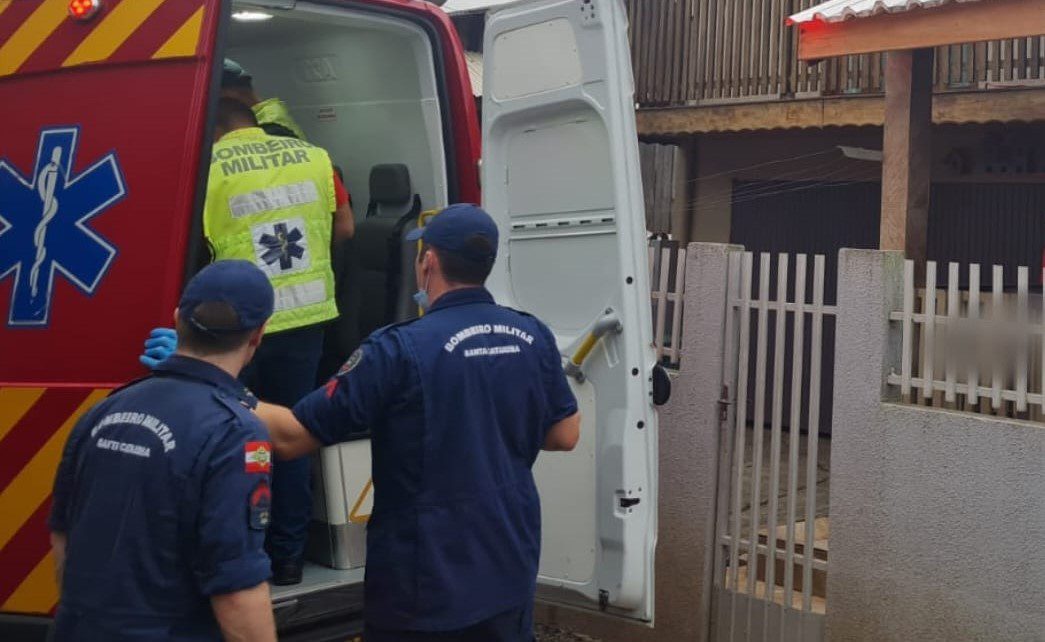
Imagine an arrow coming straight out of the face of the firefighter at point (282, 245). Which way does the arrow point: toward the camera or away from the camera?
away from the camera

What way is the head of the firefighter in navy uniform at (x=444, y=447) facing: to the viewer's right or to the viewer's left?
to the viewer's left

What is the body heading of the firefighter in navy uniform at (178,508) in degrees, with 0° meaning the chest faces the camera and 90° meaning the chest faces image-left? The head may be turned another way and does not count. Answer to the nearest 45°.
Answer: approximately 225°

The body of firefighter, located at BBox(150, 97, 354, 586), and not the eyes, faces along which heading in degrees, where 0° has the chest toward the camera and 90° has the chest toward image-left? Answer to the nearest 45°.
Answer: approximately 180°

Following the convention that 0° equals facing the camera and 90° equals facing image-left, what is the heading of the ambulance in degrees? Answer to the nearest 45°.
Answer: approximately 180°

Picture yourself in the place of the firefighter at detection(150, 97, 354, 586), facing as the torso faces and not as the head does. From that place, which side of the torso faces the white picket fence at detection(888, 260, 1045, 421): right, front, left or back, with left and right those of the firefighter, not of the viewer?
right

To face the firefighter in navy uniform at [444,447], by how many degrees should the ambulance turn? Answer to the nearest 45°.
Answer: approximately 180°
